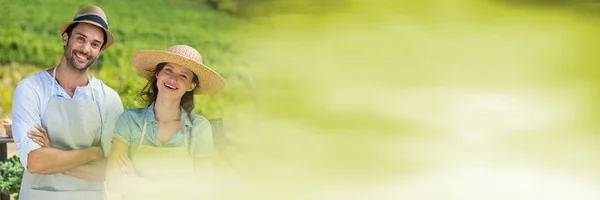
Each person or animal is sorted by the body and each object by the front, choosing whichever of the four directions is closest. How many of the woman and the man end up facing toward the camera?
2

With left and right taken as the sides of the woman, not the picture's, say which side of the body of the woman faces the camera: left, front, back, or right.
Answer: front

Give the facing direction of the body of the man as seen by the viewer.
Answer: toward the camera

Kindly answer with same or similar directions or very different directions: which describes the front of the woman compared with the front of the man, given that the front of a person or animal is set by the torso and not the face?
same or similar directions

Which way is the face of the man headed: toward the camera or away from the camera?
toward the camera
